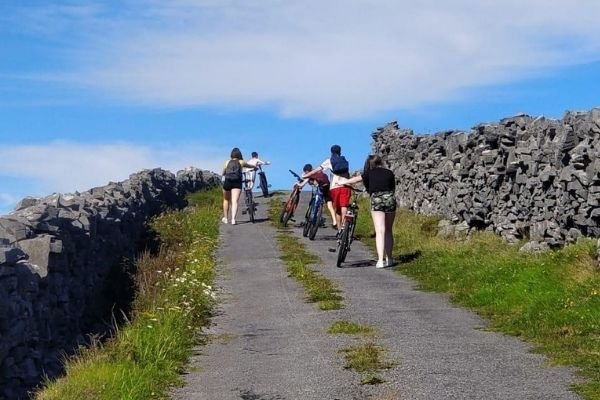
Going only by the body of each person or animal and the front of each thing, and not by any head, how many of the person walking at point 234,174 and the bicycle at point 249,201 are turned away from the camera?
2

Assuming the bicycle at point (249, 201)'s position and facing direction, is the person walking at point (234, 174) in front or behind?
behind

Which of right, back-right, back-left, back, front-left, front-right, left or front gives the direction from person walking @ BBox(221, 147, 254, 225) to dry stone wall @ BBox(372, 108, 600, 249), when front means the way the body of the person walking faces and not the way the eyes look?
back-right

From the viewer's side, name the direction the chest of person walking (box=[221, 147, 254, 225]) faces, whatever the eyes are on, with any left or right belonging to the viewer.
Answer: facing away from the viewer

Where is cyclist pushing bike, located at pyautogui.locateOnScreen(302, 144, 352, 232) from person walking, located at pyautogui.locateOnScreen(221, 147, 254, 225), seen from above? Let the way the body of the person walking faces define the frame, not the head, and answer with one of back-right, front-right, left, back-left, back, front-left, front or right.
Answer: back-right

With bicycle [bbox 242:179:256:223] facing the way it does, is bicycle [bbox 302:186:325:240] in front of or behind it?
behind

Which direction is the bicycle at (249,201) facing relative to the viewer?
away from the camera

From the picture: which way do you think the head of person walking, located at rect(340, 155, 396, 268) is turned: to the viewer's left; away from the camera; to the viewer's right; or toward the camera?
away from the camera

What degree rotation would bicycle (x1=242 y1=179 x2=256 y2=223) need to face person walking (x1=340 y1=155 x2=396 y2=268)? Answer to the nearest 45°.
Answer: approximately 180°

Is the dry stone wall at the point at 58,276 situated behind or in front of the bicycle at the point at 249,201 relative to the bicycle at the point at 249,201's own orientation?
behind
